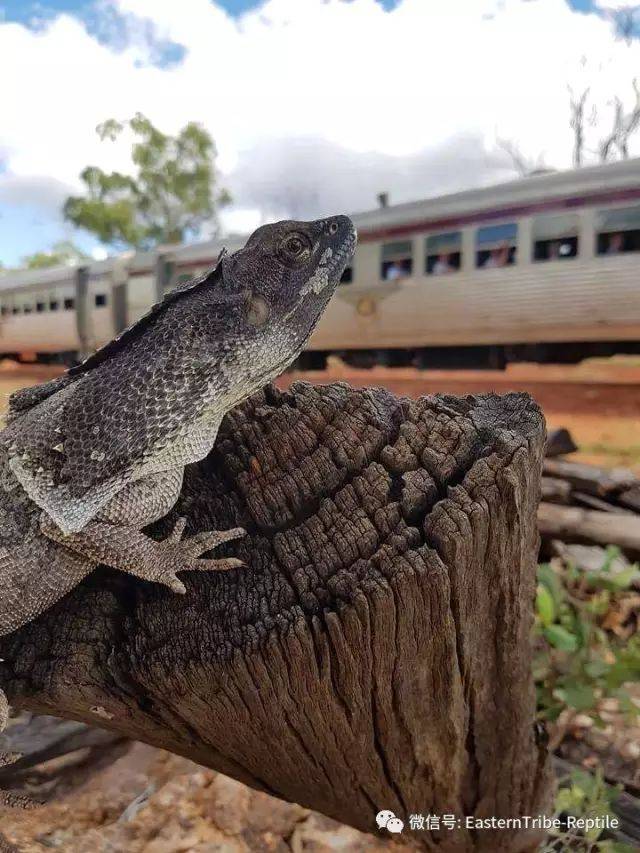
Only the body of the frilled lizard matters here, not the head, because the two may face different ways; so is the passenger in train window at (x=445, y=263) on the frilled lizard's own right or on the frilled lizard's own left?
on the frilled lizard's own left

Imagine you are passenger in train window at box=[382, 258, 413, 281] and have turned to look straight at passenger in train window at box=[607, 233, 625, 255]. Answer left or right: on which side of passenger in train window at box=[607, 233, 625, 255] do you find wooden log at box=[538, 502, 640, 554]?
right

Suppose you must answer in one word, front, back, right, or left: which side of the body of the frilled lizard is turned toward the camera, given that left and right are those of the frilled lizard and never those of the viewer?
right

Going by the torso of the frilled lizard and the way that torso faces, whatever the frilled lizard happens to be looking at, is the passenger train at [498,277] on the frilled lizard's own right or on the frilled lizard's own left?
on the frilled lizard's own left
